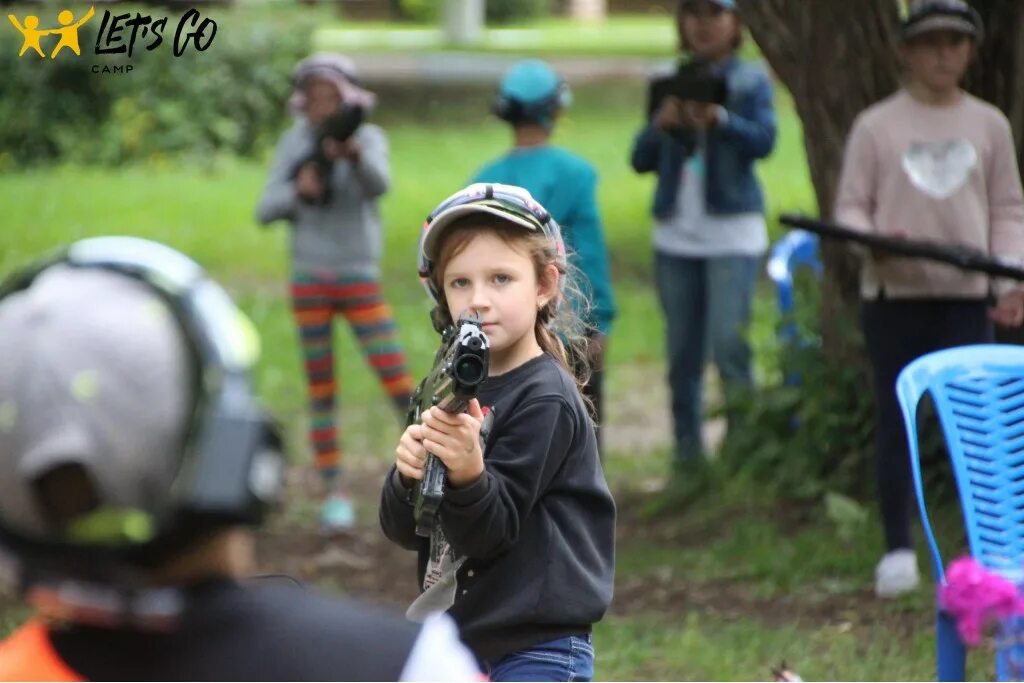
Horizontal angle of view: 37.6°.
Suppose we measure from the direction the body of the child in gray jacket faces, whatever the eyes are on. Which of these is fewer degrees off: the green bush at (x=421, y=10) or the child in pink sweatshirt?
the child in pink sweatshirt

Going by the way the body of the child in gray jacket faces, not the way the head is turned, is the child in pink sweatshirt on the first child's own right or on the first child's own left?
on the first child's own left

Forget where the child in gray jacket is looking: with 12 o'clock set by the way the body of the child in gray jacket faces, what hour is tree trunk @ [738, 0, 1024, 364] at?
The tree trunk is roughly at 10 o'clock from the child in gray jacket.

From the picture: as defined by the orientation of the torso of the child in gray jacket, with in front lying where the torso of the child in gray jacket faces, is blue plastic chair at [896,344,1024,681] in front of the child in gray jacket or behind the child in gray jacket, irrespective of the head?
in front

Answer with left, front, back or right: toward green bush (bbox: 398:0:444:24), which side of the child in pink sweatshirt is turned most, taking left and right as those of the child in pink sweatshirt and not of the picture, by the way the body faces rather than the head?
back

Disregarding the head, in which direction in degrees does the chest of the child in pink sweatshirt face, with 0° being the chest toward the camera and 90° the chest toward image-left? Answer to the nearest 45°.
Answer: approximately 0°

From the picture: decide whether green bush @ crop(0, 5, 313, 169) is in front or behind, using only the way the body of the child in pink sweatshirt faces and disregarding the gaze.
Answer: behind

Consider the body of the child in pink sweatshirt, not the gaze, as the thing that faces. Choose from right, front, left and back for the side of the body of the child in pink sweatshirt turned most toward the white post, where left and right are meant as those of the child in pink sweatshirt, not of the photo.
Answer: back

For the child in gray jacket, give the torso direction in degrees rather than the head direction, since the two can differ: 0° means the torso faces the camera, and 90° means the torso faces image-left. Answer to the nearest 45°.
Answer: approximately 0°

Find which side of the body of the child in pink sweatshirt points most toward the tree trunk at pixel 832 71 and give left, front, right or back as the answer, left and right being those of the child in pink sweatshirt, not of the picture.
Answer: back

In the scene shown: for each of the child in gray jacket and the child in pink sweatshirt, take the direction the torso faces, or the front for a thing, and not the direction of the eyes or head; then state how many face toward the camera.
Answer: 2
